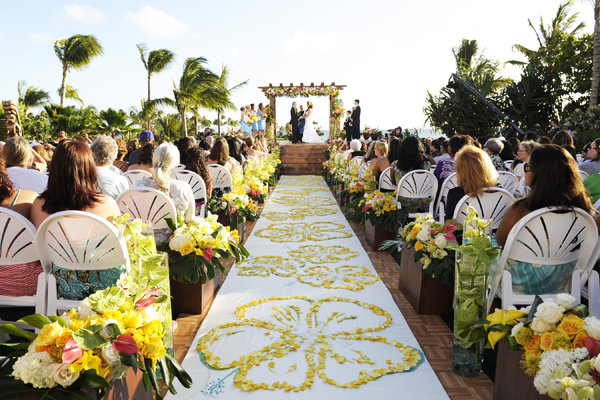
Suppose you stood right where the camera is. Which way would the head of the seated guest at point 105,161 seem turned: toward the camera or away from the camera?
away from the camera

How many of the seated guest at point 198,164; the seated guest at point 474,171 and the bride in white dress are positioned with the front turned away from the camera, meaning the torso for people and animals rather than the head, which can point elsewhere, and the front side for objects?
2

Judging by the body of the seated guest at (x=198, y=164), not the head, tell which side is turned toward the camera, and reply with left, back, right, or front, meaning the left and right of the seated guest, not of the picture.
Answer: back

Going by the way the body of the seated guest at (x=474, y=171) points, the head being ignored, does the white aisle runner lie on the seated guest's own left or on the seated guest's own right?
on the seated guest's own left

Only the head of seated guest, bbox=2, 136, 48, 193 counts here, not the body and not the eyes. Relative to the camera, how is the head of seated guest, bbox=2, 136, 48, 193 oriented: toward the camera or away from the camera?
away from the camera

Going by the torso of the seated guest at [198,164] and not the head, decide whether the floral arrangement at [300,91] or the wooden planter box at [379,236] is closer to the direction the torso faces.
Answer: the floral arrangement

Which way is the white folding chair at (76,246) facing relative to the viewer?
away from the camera

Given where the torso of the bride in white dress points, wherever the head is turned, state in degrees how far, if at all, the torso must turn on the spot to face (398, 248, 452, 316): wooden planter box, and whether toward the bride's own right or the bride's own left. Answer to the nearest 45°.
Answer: approximately 90° to the bride's own left

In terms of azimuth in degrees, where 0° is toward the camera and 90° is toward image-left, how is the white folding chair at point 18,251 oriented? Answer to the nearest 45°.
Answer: approximately 180°

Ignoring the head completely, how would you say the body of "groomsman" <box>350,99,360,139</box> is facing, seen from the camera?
to the viewer's left

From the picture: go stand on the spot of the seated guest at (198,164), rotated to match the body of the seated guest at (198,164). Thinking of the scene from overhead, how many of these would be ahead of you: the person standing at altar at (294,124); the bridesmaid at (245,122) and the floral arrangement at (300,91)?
3

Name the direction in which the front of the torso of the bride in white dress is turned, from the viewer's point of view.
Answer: to the viewer's left

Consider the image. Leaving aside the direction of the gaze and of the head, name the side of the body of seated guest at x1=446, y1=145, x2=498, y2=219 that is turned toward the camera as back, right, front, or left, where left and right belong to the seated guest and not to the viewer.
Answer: back

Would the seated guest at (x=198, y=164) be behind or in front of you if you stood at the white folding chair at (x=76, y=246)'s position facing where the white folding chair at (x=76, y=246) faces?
in front

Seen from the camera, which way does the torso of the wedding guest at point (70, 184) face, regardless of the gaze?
away from the camera

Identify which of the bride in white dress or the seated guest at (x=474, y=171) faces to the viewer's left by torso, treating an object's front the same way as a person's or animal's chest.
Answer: the bride in white dress

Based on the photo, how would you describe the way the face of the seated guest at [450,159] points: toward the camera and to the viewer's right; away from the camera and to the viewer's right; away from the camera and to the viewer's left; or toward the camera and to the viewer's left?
away from the camera and to the viewer's left

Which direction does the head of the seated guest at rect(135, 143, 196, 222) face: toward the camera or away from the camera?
away from the camera
